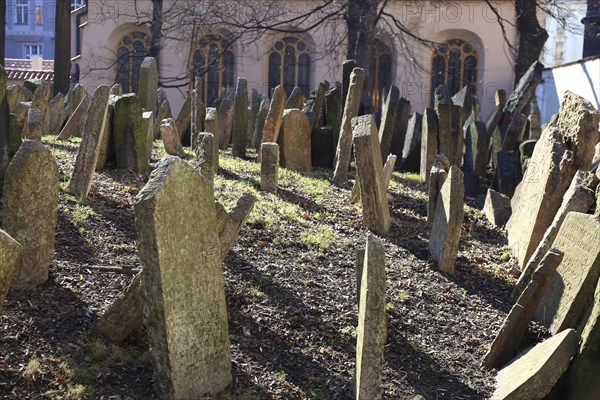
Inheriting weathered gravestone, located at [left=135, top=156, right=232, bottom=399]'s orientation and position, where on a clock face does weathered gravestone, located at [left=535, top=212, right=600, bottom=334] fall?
weathered gravestone, located at [left=535, top=212, right=600, bottom=334] is roughly at 10 o'clock from weathered gravestone, located at [left=135, top=156, right=232, bottom=399].

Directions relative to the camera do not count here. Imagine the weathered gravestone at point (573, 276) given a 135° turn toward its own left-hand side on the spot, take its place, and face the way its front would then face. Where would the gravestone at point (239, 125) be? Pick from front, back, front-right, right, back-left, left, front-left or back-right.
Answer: back-left

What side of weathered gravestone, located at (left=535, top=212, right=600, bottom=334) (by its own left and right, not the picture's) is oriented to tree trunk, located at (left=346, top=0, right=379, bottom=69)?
right

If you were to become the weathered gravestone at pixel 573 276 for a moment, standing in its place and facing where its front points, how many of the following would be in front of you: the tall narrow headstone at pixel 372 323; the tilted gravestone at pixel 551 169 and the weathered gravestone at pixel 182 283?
2

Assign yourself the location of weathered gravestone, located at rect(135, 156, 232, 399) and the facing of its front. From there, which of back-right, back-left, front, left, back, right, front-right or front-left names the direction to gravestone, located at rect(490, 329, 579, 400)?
front-left

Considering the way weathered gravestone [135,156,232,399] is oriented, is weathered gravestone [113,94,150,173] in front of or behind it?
behind

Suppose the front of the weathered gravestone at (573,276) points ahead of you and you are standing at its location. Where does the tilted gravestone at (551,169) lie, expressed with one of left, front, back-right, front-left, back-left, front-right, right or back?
back-right

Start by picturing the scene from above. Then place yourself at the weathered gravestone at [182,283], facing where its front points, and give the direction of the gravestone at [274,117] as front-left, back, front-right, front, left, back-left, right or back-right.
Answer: back-left

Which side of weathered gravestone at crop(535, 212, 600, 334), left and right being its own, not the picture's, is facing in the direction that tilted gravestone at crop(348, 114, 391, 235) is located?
right

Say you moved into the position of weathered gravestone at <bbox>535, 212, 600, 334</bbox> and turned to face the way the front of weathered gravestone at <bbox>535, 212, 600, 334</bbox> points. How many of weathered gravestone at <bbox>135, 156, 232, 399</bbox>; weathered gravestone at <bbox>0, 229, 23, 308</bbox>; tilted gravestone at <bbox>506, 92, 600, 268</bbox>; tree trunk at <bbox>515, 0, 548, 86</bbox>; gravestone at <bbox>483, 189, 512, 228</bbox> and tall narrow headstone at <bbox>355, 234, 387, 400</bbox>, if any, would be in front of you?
3

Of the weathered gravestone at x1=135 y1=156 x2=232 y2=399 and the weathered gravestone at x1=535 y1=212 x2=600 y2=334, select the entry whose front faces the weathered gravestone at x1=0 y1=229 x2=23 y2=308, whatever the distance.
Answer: the weathered gravestone at x1=535 y1=212 x2=600 y2=334

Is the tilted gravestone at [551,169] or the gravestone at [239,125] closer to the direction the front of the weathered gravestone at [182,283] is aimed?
the tilted gravestone

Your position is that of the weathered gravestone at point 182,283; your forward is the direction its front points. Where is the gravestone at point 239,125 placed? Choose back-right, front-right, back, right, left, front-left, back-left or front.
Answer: back-left

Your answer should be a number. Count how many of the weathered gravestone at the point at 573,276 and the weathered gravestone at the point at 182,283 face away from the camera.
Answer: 0

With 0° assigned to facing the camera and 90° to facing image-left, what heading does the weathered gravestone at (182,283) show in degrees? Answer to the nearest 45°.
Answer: approximately 315°

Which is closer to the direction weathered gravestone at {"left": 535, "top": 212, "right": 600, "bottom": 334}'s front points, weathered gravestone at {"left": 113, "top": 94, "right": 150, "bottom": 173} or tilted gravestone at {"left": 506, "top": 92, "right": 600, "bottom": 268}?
the weathered gravestone

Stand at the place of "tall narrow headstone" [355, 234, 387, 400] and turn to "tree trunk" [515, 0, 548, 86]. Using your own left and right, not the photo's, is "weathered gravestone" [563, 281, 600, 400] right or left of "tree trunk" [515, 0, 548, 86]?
right

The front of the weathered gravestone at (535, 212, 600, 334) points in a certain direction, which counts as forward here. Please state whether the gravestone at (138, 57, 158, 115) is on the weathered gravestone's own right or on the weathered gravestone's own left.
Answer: on the weathered gravestone's own right
